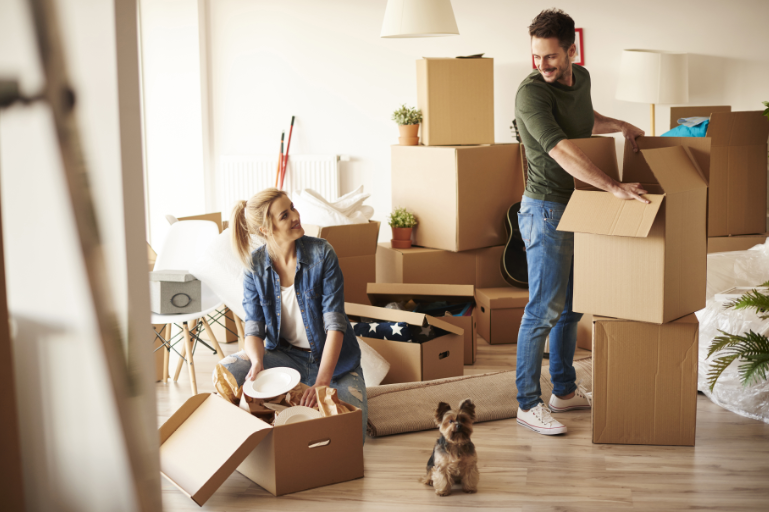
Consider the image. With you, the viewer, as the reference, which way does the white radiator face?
facing the viewer

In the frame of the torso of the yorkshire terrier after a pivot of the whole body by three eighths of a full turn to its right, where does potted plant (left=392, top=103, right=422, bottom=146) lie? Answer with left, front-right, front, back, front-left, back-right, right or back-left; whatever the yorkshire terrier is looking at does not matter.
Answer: front-right

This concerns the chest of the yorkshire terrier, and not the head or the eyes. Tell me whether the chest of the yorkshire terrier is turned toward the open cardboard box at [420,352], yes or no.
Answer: no

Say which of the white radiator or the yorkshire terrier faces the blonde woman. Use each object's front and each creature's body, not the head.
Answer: the white radiator

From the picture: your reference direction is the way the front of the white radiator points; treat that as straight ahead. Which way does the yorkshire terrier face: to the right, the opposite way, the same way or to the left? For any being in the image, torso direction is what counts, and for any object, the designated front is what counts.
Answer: the same way

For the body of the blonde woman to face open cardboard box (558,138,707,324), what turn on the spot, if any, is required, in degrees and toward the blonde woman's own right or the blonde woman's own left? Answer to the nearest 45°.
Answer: approximately 90° to the blonde woman's own left

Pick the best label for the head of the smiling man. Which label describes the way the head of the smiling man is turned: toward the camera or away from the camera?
toward the camera

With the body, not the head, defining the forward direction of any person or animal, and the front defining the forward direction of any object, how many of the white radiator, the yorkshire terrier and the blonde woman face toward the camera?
3

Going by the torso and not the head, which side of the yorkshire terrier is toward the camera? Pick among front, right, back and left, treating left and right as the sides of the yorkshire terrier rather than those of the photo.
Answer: front

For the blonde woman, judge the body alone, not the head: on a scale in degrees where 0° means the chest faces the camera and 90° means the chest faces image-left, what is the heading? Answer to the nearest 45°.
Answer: approximately 0°
